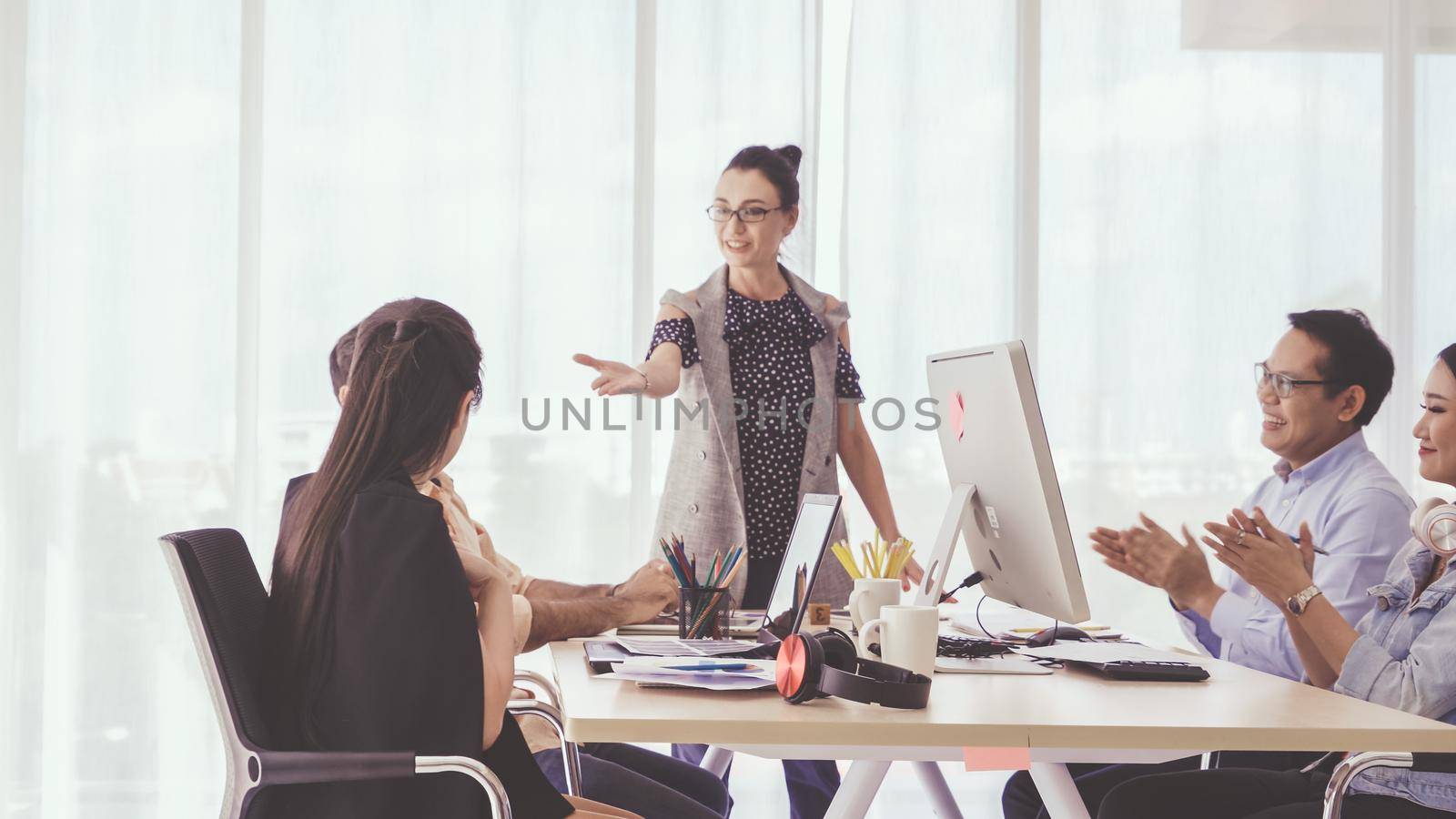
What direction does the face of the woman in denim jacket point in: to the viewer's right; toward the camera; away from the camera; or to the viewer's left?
to the viewer's left

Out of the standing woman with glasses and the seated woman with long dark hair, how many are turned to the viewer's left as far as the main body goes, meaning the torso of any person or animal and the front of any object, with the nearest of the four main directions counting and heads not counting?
0

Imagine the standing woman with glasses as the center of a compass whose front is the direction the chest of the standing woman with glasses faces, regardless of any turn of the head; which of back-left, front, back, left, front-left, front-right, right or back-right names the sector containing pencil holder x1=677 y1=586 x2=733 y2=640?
front

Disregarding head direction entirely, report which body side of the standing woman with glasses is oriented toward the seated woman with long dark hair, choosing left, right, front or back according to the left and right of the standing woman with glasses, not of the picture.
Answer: front

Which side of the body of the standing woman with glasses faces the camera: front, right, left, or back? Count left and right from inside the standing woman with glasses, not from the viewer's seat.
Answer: front

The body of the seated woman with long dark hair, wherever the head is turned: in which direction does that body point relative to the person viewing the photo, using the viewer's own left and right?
facing away from the viewer and to the right of the viewer

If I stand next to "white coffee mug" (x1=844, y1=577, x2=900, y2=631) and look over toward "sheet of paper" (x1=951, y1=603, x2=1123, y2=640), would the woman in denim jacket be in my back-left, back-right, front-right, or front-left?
front-right

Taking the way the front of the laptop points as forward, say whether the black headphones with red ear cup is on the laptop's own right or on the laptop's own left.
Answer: on the laptop's own left

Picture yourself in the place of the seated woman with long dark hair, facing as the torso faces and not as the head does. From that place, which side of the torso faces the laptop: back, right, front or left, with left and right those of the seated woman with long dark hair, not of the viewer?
front

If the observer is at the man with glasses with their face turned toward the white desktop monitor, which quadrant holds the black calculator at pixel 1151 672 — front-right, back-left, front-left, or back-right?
front-left

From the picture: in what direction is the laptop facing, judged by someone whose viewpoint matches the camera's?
facing to the left of the viewer

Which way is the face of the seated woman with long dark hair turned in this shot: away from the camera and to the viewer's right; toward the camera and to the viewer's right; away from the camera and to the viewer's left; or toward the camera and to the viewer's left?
away from the camera and to the viewer's right

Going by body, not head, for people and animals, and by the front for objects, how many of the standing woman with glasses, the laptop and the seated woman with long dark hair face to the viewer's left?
1

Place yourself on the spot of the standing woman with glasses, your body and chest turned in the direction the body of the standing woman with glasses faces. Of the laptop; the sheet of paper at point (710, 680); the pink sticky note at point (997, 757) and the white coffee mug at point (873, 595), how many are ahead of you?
4
